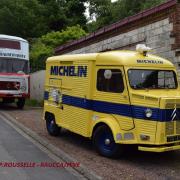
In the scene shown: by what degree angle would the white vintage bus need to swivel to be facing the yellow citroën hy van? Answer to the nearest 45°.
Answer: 0° — it already faces it

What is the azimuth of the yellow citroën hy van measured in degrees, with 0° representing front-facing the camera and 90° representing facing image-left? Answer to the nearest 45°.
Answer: approximately 315°

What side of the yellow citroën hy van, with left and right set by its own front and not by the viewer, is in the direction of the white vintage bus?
back
